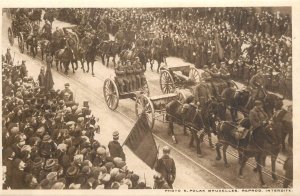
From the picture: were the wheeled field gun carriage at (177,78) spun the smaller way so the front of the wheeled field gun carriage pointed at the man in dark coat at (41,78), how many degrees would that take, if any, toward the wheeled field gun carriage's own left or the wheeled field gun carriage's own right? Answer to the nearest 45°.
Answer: approximately 135° to the wheeled field gun carriage's own right

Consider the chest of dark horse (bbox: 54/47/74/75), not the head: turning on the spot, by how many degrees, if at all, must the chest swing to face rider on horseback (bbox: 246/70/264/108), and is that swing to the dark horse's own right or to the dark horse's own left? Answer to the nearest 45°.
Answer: approximately 45° to the dark horse's own left

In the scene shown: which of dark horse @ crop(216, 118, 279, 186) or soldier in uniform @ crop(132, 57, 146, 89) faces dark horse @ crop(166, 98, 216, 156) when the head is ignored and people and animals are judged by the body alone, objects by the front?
the soldier in uniform

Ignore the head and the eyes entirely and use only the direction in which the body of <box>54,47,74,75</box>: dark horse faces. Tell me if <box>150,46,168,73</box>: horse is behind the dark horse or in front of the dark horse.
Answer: in front

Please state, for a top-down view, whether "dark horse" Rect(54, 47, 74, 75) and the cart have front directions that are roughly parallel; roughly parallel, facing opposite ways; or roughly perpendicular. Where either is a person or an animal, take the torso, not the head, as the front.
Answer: roughly parallel

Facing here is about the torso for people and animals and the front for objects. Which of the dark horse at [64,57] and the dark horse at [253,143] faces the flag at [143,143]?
the dark horse at [64,57]

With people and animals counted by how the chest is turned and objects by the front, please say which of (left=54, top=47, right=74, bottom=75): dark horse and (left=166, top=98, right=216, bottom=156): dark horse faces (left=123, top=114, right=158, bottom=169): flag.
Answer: (left=54, top=47, right=74, bottom=75): dark horse

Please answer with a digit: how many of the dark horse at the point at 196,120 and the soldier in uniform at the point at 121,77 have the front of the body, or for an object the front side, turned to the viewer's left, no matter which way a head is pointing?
0

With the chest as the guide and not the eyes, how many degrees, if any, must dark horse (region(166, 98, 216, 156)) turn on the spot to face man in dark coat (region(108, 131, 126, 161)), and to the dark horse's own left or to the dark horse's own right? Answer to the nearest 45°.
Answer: approximately 135° to the dark horse's own right

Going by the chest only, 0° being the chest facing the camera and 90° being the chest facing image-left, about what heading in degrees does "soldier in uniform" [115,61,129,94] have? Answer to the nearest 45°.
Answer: approximately 315°

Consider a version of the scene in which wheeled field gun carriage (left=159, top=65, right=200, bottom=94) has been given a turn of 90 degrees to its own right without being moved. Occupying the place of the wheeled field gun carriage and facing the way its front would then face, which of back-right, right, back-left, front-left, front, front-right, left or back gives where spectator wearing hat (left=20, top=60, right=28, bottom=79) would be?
front-right

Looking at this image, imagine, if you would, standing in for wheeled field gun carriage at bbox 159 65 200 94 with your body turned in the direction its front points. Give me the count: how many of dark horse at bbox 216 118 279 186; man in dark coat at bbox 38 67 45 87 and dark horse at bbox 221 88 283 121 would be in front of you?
2

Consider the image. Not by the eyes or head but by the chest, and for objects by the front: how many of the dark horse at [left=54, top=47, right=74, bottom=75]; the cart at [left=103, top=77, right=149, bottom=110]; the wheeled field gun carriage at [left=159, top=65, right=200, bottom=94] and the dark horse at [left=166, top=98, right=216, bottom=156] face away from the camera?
0

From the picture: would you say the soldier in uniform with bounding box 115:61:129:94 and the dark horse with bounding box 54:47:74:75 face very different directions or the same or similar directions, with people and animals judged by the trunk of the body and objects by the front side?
same or similar directions

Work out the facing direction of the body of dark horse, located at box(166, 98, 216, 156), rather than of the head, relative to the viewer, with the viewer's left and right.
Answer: facing the viewer and to the right of the viewer

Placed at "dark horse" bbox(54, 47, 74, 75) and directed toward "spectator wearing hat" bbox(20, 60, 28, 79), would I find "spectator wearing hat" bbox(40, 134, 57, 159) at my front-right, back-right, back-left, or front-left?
front-left

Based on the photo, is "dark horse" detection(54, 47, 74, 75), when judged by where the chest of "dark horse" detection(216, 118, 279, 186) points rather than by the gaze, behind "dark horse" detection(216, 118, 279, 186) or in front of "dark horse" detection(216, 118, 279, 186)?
behind

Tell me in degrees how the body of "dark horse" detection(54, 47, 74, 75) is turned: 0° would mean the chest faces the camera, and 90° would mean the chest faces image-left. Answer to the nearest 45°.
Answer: approximately 315°

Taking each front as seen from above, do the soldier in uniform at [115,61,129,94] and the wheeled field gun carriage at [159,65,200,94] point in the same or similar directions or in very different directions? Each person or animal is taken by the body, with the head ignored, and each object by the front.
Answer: same or similar directions
